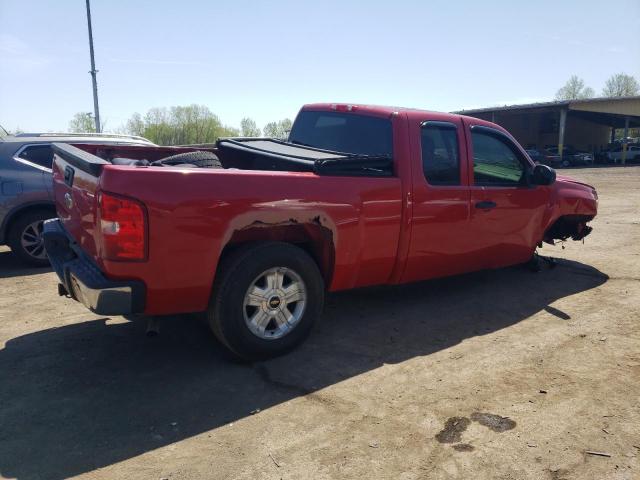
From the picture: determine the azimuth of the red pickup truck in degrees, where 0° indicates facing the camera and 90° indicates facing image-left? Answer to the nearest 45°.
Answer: approximately 225°
